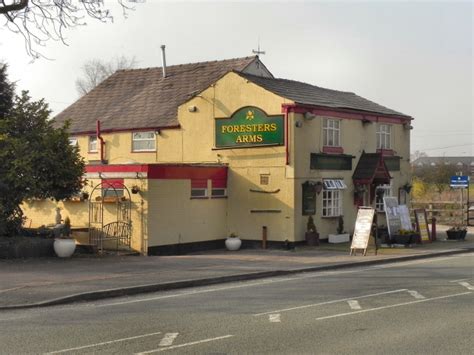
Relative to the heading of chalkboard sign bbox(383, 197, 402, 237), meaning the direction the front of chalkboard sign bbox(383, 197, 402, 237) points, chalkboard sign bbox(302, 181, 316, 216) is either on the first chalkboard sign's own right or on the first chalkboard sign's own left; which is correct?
on the first chalkboard sign's own right

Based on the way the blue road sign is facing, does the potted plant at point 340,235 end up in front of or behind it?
in front

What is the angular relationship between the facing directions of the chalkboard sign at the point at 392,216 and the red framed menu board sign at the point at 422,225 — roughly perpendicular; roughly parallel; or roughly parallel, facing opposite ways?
roughly parallel

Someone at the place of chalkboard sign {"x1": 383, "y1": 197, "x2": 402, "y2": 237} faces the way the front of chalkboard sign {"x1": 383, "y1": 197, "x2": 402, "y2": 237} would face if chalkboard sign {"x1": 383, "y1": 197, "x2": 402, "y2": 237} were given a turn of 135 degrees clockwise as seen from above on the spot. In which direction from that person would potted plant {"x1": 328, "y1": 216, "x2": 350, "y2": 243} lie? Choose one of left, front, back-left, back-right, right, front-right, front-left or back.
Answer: front

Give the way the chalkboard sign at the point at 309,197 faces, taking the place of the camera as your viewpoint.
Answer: facing the viewer and to the right of the viewer

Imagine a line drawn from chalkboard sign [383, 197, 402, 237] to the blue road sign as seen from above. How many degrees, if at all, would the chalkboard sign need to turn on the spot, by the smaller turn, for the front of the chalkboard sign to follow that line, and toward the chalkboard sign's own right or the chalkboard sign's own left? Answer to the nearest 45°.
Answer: approximately 90° to the chalkboard sign's own left

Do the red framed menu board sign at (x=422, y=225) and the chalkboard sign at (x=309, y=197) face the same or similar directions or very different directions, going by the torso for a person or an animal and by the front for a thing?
same or similar directions

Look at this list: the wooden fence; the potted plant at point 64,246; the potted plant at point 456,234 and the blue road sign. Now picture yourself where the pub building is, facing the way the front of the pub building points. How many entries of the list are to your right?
1

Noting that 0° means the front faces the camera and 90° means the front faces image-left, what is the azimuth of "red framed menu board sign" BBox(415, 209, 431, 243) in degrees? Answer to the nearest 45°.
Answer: approximately 315°

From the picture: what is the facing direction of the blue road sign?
toward the camera

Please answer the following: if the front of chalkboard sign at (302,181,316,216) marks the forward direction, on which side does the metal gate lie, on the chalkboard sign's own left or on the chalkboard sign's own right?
on the chalkboard sign's own right

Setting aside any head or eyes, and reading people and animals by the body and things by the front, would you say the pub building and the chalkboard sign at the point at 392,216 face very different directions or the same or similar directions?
same or similar directions

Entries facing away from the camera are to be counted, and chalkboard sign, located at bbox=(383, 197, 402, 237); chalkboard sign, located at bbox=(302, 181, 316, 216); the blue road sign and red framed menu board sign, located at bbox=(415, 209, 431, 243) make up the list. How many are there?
0
